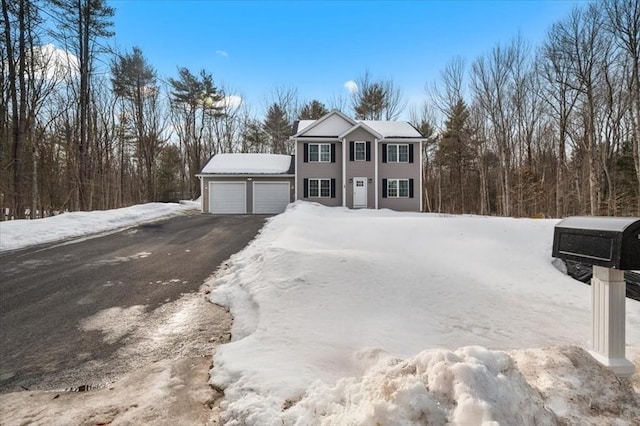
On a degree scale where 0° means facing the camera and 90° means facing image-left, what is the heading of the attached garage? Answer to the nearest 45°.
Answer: approximately 0°

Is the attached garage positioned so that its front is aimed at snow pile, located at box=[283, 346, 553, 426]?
yes

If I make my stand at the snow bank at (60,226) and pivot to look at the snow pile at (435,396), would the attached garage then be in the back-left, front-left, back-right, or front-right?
back-left

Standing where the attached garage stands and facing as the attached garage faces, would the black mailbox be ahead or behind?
ahead

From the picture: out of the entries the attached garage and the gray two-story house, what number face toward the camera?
2

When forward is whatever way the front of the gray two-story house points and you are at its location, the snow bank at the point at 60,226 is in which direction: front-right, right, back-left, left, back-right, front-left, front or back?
front-right

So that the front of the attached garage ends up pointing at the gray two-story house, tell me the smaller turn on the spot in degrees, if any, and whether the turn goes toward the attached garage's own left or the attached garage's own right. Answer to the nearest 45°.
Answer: approximately 90° to the attached garage's own left

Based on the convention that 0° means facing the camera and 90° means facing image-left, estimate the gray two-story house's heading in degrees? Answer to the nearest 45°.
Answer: approximately 0°

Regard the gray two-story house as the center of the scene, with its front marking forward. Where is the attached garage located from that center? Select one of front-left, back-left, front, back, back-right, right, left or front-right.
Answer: right

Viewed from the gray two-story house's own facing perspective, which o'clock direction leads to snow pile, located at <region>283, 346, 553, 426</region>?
The snow pile is roughly at 12 o'clock from the gray two-story house.
